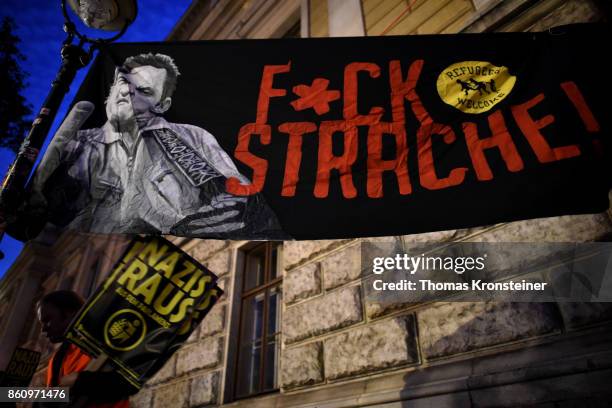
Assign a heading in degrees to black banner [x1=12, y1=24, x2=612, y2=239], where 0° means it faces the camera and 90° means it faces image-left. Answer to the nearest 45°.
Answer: approximately 0°

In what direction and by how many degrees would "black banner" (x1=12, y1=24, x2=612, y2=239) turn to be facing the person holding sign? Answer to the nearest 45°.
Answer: approximately 135° to its right
